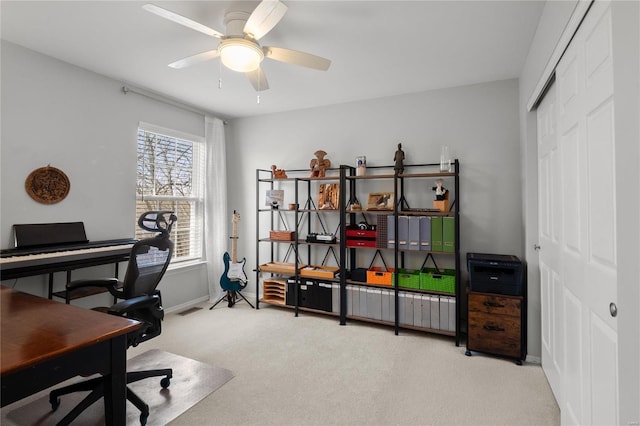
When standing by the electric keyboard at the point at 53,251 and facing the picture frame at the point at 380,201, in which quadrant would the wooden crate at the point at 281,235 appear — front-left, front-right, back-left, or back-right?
front-left

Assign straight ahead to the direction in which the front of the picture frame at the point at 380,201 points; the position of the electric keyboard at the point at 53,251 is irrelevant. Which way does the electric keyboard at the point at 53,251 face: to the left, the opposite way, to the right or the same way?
to the left

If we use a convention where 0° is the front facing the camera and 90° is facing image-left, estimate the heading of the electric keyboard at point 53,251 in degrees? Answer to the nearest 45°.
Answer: approximately 315°

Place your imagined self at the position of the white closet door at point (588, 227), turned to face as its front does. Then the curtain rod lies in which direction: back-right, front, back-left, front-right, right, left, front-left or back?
front

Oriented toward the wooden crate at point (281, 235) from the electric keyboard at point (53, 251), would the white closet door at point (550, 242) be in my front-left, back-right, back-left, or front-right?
front-right

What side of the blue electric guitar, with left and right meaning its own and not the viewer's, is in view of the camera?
front

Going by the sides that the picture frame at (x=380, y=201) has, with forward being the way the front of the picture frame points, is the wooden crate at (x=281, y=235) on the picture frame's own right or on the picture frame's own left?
on the picture frame's own right

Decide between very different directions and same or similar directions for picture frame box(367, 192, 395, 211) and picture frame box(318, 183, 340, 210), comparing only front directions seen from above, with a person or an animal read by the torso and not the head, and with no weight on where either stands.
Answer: same or similar directions

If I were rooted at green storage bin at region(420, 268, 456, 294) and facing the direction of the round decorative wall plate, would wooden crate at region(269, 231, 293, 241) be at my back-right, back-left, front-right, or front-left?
front-right

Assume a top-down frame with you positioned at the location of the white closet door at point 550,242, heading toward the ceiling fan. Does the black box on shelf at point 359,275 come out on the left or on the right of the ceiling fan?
right

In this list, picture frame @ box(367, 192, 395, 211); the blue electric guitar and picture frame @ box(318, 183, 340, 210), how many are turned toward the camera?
3

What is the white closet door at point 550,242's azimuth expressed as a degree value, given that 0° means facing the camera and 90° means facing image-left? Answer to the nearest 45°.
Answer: approximately 90°
